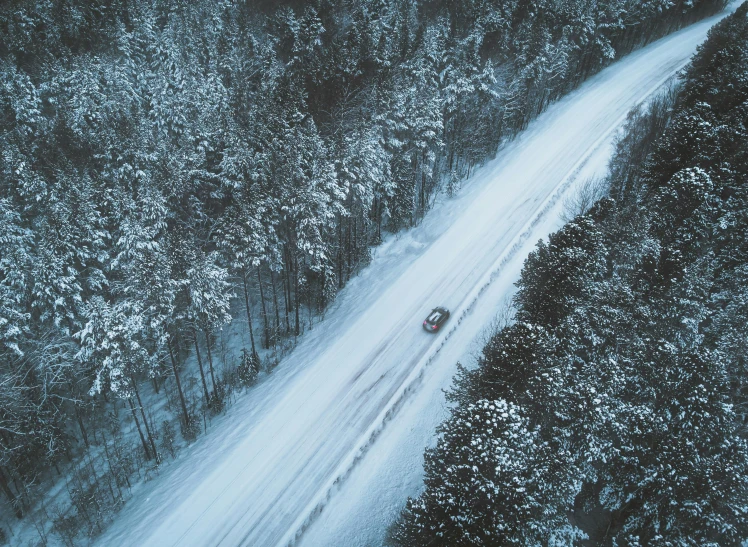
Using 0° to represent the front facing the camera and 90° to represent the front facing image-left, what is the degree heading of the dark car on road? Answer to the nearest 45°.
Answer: approximately 225°
